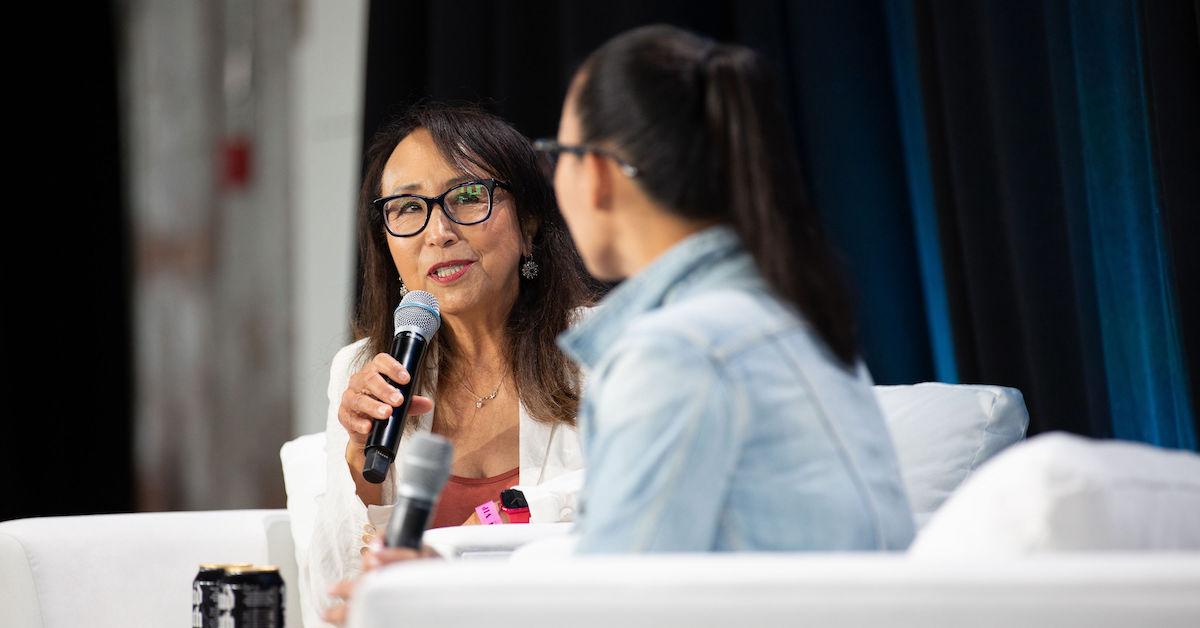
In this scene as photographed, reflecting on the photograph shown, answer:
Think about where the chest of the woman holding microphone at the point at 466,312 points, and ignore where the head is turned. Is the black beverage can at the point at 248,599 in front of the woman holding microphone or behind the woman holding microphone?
in front

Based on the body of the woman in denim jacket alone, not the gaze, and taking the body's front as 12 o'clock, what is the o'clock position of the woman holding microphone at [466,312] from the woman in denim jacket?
The woman holding microphone is roughly at 1 o'clock from the woman in denim jacket.

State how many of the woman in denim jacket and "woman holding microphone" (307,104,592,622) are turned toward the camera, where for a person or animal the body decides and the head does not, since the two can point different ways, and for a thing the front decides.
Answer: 1

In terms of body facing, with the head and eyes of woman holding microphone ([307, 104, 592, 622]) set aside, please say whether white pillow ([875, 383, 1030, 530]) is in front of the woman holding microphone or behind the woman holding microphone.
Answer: in front

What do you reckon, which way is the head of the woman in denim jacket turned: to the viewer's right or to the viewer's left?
to the viewer's left

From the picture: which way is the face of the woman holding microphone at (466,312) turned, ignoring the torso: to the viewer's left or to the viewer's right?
to the viewer's right

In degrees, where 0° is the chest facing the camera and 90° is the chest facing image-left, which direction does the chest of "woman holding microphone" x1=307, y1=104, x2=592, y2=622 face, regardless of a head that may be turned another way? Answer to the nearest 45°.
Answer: approximately 0°

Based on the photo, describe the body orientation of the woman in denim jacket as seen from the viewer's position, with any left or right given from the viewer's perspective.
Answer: facing away from the viewer and to the left of the viewer

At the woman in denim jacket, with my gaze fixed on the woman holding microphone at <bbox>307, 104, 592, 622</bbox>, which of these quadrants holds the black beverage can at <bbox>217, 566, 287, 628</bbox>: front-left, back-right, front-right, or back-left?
front-left
